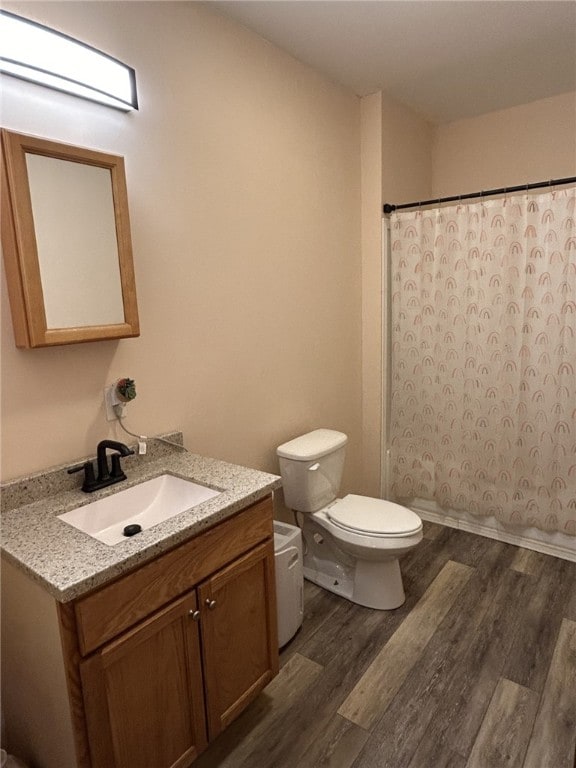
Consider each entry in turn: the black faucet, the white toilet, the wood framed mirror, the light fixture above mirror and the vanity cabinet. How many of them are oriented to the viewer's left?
0

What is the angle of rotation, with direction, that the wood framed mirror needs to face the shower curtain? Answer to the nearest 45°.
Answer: approximately 45° to its left

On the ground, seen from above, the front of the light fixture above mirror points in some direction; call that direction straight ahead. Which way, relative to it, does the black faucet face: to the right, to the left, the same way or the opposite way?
the same way

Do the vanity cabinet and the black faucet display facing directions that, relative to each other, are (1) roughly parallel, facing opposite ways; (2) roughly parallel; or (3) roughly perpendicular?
roughly parallel

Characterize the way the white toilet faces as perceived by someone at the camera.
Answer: facing the viewer and to the right of the viewer

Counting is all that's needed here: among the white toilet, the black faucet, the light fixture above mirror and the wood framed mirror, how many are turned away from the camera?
0

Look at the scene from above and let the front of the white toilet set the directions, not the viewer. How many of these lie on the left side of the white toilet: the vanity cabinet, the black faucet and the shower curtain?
1

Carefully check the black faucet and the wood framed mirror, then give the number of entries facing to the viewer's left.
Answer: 0

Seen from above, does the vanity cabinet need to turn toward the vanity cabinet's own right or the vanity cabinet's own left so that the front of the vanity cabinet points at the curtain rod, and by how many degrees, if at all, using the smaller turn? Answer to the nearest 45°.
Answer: approximately 90° to the vanity cabinet's own left

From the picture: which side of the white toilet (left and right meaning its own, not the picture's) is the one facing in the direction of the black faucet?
right

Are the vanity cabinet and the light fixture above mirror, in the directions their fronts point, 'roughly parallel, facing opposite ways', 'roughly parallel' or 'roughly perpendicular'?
roughly parallel

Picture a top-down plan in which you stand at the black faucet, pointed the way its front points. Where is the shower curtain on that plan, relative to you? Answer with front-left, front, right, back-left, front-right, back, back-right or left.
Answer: front-left

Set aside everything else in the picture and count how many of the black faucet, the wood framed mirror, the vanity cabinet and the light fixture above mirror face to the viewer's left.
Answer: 0
